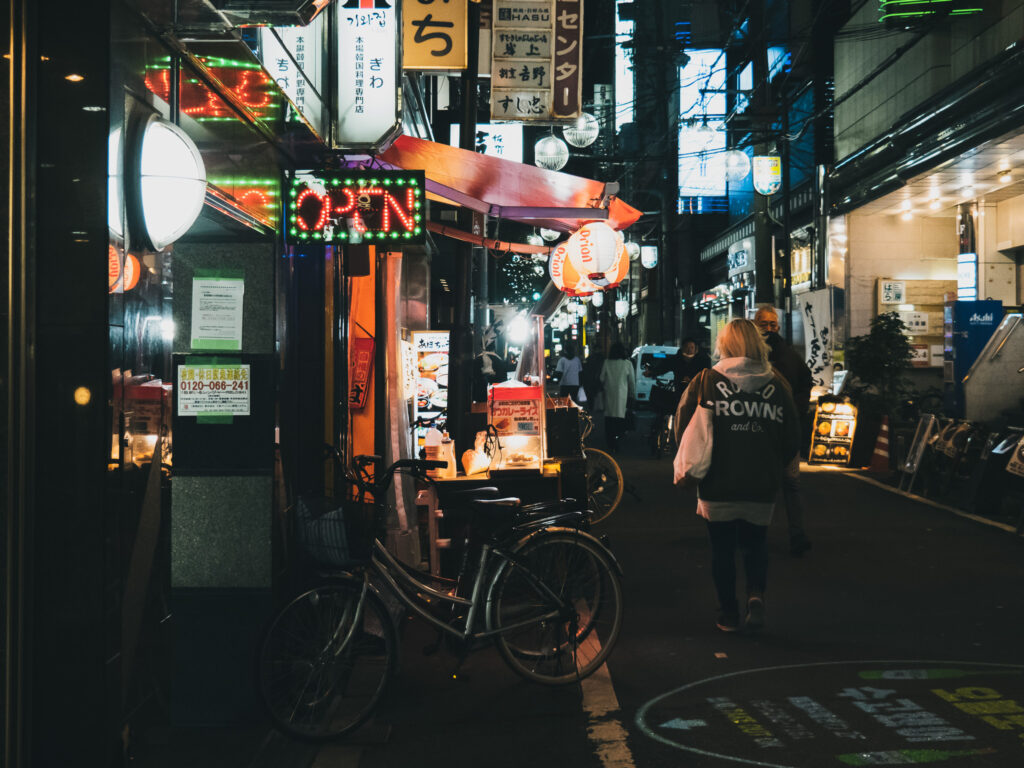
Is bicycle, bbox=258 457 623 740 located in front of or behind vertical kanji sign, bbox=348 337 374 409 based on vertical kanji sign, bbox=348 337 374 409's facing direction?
in front

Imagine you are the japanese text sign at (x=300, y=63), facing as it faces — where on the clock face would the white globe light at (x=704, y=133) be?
The white globe light is roughly at 7 o'clock from the japanese text sign.

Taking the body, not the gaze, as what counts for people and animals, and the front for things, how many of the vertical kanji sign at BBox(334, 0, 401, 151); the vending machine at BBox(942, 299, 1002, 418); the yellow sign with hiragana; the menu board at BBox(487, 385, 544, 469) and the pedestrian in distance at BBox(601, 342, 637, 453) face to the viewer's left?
1

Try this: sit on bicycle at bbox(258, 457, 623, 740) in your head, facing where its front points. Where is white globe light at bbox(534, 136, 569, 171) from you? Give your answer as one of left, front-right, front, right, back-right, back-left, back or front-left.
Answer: back-right

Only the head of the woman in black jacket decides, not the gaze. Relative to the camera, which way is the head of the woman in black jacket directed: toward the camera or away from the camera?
away from the camera

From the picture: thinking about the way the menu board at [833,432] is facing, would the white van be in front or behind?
behind

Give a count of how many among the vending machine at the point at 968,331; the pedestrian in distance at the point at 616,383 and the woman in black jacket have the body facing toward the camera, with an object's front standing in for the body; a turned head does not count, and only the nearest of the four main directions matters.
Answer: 0

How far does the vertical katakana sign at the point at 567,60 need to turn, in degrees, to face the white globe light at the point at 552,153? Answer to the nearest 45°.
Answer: approximately 180°

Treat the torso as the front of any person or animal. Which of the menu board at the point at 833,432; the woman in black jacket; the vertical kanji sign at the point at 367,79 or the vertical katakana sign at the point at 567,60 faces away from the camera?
the woman in black jacket

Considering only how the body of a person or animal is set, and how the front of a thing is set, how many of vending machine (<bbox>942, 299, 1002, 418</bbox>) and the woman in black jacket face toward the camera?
0

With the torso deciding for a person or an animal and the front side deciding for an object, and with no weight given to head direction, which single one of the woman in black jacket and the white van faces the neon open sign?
the white van

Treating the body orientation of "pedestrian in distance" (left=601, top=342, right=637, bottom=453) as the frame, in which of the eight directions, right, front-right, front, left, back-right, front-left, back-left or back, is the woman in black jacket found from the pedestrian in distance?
back

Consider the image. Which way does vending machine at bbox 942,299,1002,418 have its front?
to the viewer's left

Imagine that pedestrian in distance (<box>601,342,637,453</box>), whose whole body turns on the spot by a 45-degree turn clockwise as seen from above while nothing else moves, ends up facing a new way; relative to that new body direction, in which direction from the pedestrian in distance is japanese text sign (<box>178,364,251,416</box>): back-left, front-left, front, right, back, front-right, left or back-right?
back-right

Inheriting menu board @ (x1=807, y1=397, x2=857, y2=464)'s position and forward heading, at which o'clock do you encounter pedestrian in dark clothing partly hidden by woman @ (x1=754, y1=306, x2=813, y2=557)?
The pedestrian in dark clothing partly hidden by woman is roughly at 12 o'clock from the menu board.
